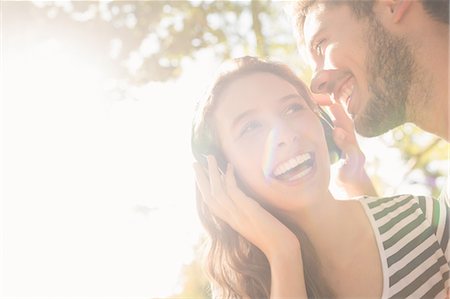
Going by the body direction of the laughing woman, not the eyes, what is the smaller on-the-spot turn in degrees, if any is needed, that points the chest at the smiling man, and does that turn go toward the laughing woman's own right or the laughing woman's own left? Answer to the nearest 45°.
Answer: approximately 90° to the laughing woman's own left

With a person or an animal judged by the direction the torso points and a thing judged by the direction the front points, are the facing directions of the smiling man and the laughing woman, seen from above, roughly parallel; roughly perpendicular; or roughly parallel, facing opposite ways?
roughly perpendicular

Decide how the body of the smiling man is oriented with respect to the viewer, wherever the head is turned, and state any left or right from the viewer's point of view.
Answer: facing to the left of the viewer

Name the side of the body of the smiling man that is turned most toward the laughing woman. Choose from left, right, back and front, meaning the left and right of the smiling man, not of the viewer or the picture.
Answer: front

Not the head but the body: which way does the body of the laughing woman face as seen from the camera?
toward the camera

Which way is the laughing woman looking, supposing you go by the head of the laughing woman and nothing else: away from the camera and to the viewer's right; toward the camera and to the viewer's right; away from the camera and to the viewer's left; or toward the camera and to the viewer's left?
toward the camera and to the viewer's right

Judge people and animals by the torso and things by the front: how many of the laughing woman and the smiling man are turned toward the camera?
1
